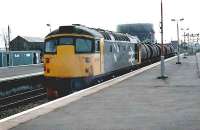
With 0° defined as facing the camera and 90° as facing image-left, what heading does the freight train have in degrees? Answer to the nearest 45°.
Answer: approximately 45°
